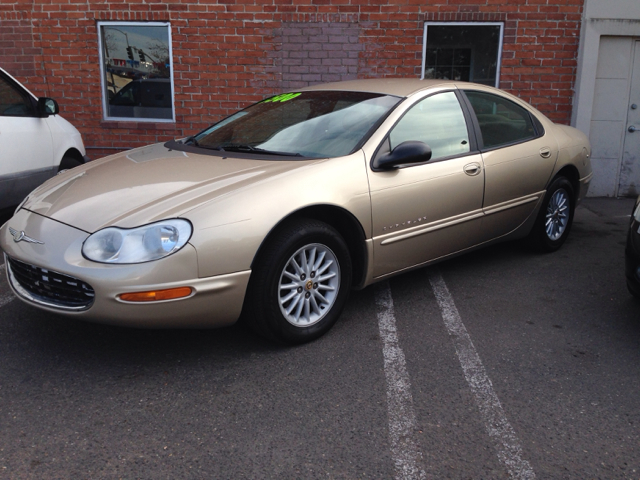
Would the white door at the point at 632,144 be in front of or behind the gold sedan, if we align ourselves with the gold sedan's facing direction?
behind

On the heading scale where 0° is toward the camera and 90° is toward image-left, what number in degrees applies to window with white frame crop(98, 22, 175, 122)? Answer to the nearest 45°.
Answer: approximately 0°

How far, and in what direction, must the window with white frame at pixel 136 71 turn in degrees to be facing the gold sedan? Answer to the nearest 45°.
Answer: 0° — it already faces it

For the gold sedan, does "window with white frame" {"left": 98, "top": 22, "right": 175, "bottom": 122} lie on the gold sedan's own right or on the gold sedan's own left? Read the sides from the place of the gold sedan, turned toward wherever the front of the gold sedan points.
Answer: on the gold sedan's own right
